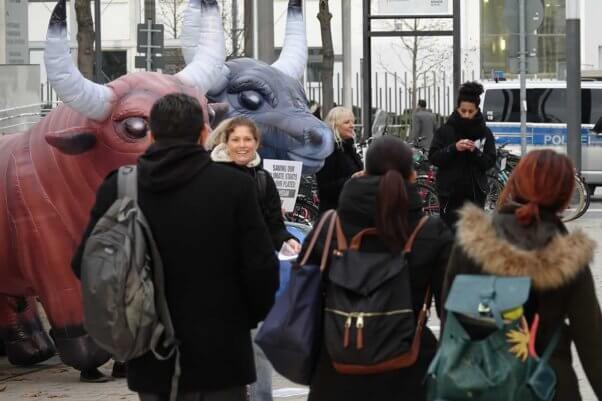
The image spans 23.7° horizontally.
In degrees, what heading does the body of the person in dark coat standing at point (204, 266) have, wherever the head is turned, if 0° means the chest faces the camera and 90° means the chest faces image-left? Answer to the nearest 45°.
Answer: approximately 180°

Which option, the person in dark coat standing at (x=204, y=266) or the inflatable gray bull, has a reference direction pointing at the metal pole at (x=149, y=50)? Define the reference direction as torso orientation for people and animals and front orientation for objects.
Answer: the person in dark coat standing

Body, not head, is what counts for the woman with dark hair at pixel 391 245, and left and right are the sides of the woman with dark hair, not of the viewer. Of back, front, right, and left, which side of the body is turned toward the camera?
back

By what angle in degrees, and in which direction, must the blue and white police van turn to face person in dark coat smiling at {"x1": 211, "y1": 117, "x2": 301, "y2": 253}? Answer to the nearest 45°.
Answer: approximately 90° to its right

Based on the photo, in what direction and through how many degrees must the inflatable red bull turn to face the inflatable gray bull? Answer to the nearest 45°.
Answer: approximately 90° to its left

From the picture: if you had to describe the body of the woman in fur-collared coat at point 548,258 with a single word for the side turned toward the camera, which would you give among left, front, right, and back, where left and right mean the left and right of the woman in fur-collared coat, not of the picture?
back

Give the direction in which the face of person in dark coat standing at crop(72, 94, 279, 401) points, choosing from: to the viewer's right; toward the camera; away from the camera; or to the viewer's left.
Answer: away from the camera

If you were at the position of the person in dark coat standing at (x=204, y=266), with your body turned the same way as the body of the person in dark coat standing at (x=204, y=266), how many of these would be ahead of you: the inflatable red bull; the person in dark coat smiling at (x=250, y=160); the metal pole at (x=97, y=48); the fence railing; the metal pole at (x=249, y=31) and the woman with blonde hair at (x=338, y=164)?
6

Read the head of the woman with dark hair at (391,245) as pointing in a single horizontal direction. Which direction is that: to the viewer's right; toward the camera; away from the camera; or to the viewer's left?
away from the camera
